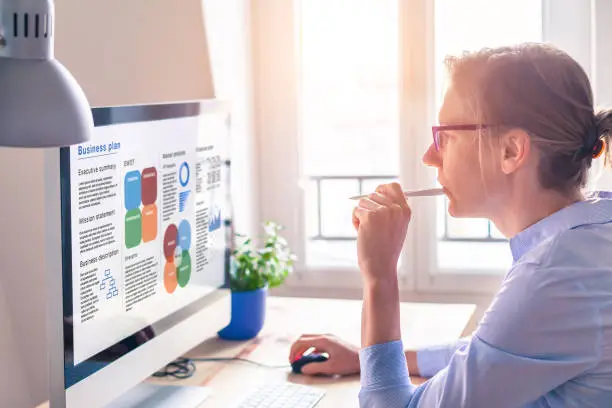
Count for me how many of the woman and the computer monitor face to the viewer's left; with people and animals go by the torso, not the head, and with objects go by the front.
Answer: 1

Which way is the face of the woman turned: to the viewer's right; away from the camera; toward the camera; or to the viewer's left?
to the viewer's left

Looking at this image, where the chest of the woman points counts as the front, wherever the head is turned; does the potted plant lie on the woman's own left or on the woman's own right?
on the woman's own right

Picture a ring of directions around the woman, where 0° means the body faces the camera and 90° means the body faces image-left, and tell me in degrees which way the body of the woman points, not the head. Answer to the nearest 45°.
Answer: approximately 90°
